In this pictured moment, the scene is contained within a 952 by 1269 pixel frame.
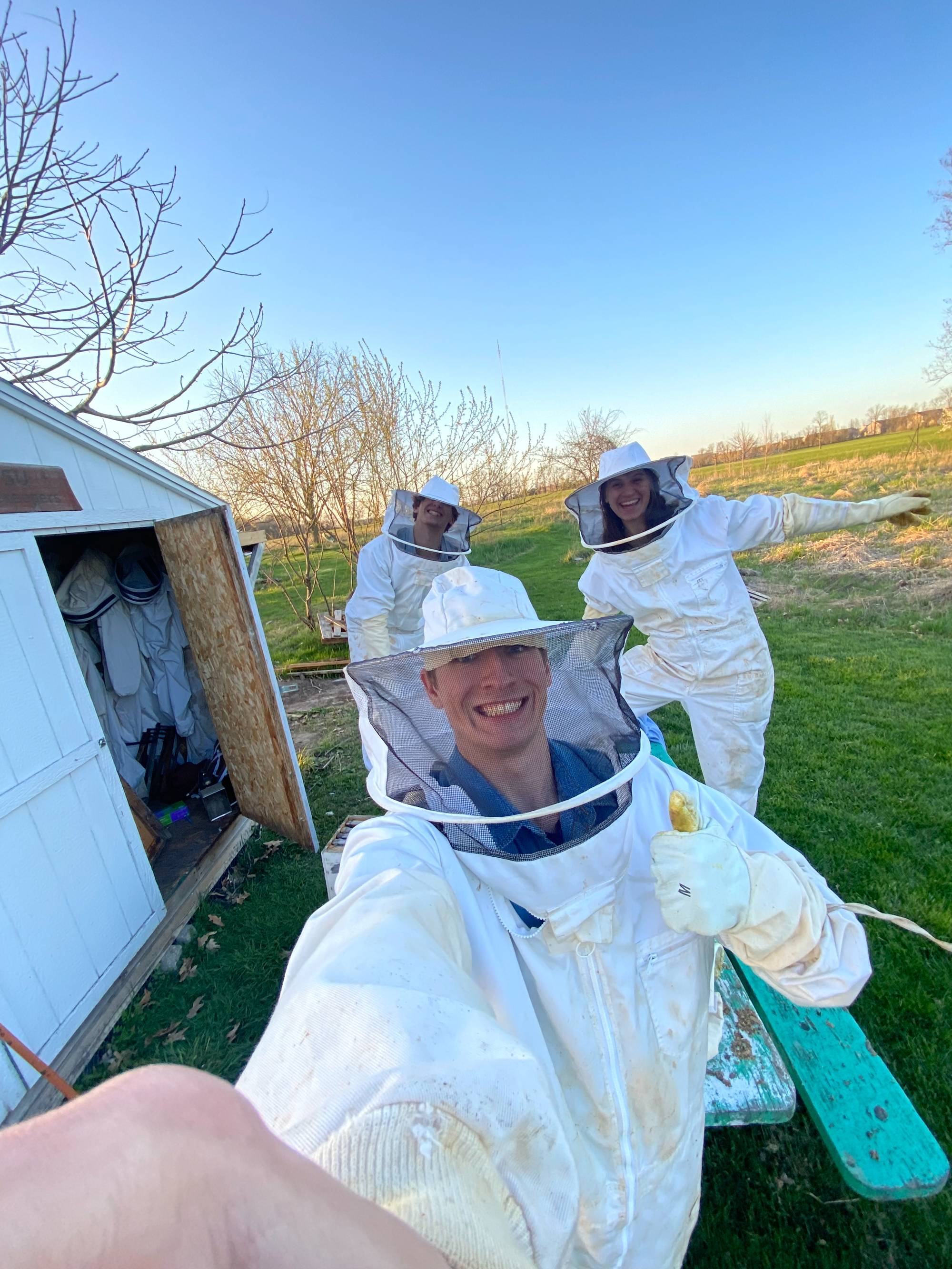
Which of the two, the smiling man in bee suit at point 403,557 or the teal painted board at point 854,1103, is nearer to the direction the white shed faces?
the teal painted board

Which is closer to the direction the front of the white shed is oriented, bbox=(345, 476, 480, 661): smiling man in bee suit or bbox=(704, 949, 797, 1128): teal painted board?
the teal painted board

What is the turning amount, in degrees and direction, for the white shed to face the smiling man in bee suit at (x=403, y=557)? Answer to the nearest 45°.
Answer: approximately 45° to its left

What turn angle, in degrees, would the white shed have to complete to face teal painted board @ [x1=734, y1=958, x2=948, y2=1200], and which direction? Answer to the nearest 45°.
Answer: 0° — it already faces it

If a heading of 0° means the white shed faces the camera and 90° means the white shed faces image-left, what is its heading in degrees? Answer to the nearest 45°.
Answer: approximately 315°
